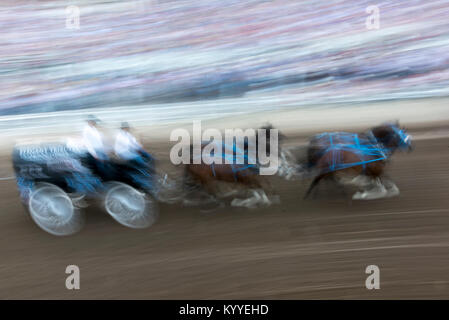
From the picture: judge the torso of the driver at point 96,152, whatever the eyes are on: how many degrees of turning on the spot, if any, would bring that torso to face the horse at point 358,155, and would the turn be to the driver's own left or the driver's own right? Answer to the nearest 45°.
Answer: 0° — they already face it

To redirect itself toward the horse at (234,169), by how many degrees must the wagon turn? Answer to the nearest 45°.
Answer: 0° — it already faces it

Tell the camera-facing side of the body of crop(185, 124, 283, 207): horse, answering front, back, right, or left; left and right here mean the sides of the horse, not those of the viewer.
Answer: right

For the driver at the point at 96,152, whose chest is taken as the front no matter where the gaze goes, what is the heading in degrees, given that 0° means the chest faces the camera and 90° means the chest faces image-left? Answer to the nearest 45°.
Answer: approximately 270°

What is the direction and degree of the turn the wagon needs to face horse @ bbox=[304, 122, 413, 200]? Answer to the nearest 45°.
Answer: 0° — it already faces it

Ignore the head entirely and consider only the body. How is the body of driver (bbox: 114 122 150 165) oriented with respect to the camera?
to the viewer's right

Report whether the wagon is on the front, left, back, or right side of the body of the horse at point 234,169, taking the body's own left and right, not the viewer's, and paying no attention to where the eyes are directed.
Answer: back

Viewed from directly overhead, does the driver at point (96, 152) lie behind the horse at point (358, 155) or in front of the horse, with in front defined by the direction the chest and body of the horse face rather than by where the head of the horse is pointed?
behind

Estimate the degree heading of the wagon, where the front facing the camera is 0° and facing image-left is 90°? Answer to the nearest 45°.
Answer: approximately 270°

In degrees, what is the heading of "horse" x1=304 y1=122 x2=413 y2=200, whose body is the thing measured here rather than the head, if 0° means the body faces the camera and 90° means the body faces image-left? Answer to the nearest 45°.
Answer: approximately 270°
